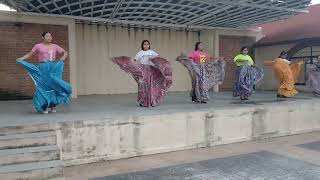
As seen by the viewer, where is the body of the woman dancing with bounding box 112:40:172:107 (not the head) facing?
toward the camera

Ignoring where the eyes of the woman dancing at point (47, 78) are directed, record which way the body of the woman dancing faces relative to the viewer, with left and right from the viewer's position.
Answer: facing the viewer

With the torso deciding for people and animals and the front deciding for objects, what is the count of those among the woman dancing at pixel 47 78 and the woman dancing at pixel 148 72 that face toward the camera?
2

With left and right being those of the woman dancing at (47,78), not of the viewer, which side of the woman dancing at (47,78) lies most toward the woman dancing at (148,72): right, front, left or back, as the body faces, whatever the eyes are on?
left

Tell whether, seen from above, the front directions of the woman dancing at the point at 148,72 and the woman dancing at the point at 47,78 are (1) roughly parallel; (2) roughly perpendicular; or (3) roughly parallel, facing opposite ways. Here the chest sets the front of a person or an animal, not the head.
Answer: roughly parallel
